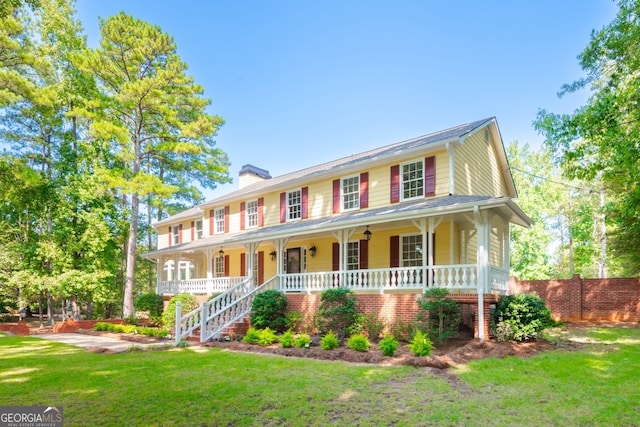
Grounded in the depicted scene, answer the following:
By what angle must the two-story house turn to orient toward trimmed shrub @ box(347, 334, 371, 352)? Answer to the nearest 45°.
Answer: approximately 45° to its left

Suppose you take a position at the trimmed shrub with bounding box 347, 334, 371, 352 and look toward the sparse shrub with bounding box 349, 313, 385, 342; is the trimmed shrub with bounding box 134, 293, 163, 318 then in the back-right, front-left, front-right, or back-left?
front-left

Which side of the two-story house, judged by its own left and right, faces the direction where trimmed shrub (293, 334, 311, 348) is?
front

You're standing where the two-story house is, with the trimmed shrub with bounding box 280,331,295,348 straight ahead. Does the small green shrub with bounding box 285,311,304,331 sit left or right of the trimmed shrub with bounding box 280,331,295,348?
right

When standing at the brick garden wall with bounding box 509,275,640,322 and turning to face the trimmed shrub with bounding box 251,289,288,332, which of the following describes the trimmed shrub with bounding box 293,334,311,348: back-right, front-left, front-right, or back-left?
front-left

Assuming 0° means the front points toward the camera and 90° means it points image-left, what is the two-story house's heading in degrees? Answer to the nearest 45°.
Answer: approximately 45°

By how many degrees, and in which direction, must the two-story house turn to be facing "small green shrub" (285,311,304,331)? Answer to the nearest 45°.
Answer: approximately 45° to its right

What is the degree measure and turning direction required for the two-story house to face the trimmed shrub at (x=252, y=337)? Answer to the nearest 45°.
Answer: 0° — it already faces it

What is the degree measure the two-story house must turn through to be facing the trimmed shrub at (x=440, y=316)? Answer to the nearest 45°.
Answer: approximately 45° to its left

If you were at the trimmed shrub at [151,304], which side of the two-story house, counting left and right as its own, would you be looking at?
right
